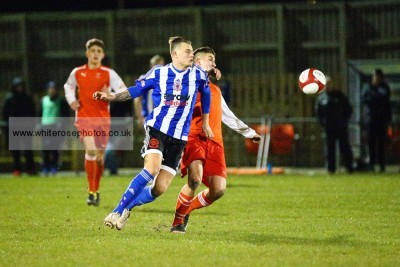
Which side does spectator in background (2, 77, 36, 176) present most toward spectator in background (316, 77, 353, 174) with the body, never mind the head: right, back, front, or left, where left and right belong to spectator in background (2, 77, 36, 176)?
left

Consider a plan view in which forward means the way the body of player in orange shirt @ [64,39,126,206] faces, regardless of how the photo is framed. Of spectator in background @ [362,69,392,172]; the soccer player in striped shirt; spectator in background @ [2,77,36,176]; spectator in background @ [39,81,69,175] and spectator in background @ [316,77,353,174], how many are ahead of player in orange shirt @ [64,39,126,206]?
1

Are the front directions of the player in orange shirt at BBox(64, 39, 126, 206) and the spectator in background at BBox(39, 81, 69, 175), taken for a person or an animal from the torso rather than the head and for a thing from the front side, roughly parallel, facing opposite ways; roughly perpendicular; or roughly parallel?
roughly parallel

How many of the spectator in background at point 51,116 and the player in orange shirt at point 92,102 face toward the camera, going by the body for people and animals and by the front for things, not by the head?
2

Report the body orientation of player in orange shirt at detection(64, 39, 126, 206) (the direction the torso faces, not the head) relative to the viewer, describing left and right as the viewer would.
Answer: facing the viewer

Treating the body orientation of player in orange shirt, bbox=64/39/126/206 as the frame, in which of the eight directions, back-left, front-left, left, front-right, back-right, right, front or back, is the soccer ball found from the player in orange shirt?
front-left

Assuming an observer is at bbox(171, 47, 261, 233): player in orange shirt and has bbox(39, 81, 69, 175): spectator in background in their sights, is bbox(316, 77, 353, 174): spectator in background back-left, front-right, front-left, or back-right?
front-right

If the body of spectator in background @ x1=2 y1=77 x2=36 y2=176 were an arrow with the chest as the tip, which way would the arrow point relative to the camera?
toward the camera

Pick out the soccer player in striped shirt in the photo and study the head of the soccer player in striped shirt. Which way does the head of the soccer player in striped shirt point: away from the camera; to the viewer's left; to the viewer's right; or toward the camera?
to the viewer's right

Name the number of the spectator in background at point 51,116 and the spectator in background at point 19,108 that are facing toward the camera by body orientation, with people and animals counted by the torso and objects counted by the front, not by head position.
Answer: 2

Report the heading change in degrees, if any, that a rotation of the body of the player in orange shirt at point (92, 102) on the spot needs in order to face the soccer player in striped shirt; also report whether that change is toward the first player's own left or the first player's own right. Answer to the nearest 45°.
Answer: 0° — they already face them

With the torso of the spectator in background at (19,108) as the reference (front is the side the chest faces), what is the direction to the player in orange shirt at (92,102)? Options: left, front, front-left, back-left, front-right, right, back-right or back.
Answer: front

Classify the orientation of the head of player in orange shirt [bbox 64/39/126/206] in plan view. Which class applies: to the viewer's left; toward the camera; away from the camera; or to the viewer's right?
toward the camera

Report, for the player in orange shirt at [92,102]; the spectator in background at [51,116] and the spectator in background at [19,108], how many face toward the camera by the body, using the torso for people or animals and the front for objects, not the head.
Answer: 3

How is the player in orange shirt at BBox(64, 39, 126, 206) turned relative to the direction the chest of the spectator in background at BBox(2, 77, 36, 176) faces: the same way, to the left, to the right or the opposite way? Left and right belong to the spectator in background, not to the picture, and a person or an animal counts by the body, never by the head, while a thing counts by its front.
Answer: the same way
